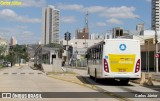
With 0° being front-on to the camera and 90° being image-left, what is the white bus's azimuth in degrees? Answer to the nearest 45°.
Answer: approximately 180°
